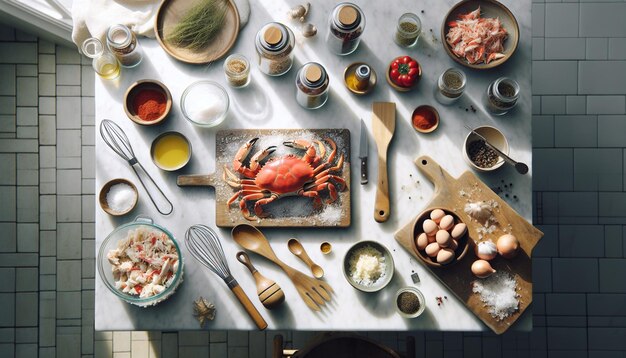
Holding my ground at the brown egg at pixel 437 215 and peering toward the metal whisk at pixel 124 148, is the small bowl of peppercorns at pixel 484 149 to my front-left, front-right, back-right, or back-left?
back-right

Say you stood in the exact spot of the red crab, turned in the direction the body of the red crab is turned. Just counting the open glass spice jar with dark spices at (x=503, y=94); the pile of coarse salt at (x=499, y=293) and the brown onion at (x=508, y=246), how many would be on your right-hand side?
3

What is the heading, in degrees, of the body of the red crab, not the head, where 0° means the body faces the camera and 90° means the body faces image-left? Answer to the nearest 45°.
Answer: approximately 180°

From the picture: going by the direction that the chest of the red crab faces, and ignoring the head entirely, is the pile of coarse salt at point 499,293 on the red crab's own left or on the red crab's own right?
on the red crab's own right
